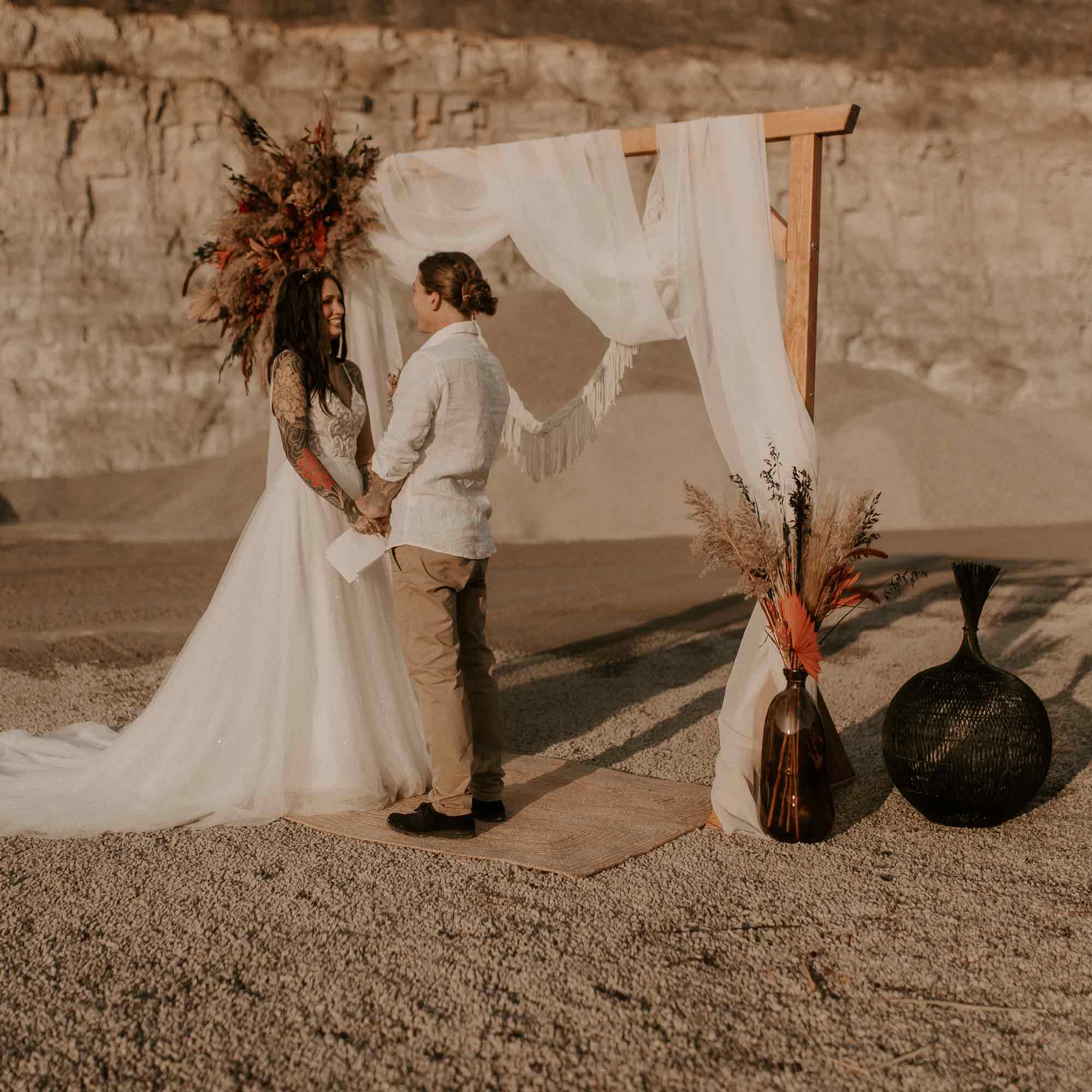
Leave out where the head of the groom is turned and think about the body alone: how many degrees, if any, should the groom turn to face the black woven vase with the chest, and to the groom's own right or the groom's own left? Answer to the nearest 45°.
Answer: approximately 135° to the groom's own right

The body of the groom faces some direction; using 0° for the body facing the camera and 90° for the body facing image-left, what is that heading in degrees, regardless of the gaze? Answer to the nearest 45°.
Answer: approximately 135°

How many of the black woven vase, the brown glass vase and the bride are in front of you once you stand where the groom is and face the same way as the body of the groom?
1

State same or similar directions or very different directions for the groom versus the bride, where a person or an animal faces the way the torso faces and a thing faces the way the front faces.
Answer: very different directions

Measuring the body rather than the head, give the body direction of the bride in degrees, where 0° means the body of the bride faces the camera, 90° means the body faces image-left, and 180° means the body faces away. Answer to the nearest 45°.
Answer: approximately 315°

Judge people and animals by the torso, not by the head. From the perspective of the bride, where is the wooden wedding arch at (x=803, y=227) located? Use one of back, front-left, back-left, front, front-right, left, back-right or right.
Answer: front-left
